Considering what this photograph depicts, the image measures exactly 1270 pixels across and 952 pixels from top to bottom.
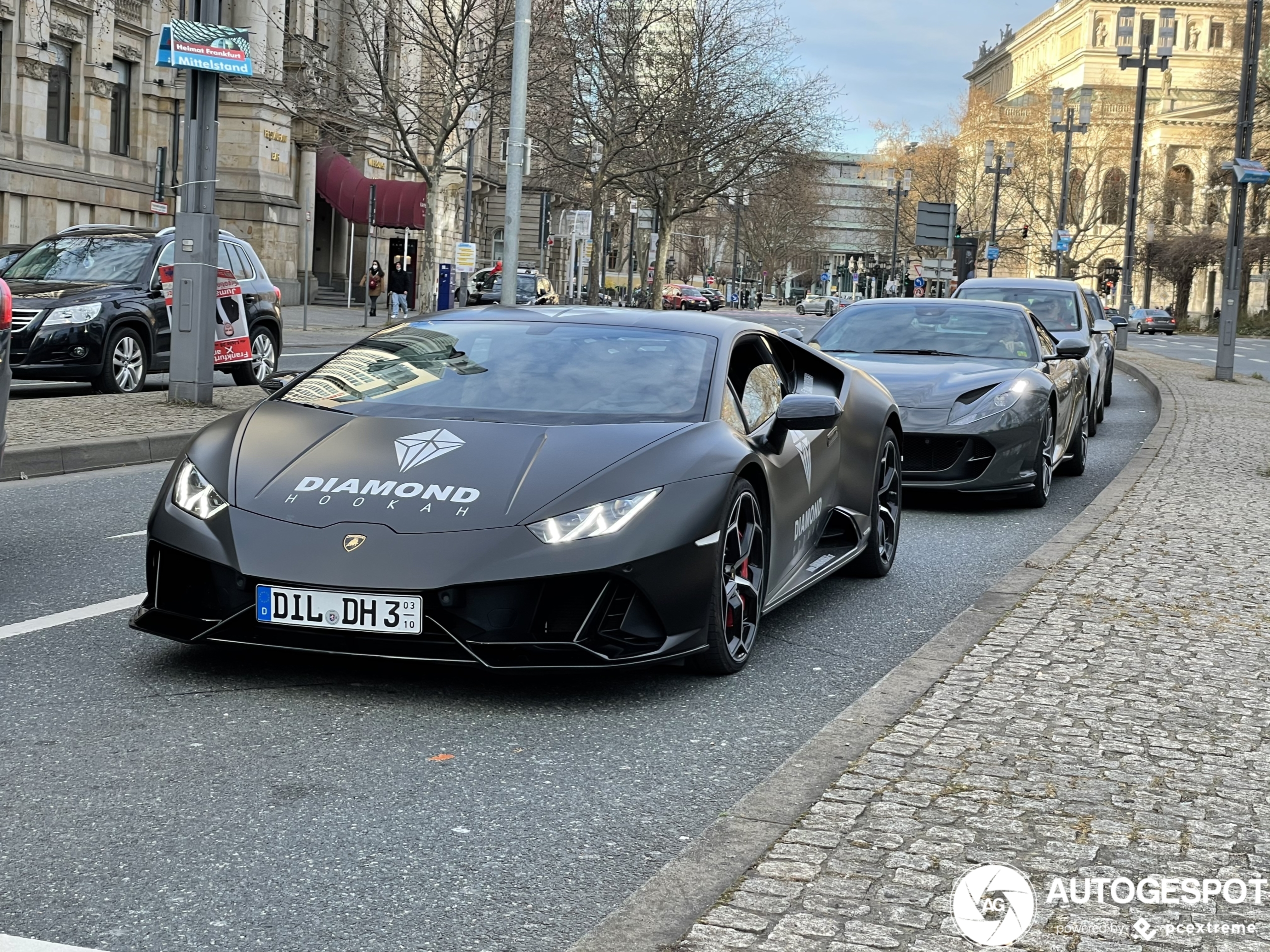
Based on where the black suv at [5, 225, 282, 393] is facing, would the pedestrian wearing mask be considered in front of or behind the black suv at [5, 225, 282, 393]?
behind

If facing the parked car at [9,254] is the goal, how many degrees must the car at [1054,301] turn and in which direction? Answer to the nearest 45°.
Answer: approximately 90° to its right

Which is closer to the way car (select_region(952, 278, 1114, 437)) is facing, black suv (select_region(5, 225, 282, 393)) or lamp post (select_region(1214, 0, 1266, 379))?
the black suv

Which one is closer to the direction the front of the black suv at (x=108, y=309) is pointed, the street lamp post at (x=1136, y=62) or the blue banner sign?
the blue banner sign

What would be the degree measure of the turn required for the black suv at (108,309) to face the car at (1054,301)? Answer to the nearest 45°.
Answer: approximately 135° to its left

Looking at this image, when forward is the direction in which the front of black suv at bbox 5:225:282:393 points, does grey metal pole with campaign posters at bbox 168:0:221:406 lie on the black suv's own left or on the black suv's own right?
on the black suv's own left

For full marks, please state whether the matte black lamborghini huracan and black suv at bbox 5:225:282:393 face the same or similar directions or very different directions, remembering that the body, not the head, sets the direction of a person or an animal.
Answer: same or similar directions

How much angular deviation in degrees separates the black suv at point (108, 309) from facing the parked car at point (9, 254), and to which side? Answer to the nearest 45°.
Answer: approximately 90° to its right

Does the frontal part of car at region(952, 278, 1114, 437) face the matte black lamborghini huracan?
yes

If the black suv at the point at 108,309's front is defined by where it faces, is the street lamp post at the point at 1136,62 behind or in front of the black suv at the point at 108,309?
behind

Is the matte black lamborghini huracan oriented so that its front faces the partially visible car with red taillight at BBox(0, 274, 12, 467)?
no

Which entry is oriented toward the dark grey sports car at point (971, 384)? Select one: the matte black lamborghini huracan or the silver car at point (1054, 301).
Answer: the silver car

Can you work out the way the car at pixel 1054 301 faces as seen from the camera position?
facing the viewer

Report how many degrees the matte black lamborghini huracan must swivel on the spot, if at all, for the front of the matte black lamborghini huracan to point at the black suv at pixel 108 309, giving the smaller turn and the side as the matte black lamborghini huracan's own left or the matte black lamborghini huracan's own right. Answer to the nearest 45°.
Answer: approximately 135° to the matte black lamborghini huracan's own right

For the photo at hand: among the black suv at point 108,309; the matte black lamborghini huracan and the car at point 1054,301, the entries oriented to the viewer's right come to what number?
0

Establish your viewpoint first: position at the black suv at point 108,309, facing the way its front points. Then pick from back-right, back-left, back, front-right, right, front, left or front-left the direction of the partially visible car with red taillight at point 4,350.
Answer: front-left

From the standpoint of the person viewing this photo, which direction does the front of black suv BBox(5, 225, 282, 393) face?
facing the viewer and to the left of the viewer
